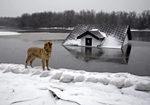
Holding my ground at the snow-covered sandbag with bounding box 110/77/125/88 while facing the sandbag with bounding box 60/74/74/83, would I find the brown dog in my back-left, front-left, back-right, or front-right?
front-right

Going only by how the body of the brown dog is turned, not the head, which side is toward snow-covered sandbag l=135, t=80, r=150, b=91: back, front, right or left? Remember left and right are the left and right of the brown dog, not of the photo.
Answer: front

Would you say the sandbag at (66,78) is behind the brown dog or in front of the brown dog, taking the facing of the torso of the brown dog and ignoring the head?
in front

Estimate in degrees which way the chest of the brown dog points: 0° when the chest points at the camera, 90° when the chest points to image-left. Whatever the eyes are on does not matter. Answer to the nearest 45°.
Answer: approximately 315°

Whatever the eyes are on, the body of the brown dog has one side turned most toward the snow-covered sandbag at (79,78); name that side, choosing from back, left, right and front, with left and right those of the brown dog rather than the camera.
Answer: front

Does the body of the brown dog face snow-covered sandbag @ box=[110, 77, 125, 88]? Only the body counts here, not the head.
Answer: yes
